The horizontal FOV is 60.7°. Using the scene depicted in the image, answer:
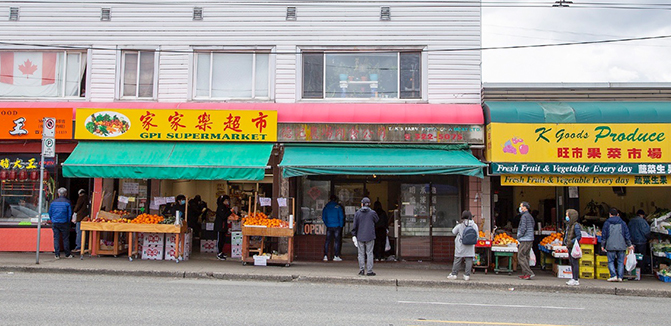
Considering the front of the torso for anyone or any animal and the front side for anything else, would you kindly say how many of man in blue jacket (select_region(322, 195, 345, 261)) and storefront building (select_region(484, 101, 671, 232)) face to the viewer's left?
0

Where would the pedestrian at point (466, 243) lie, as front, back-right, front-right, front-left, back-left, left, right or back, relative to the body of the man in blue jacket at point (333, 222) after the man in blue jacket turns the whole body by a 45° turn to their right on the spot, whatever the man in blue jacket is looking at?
right

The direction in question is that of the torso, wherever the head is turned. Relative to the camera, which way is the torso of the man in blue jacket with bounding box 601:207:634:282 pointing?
away from the camera

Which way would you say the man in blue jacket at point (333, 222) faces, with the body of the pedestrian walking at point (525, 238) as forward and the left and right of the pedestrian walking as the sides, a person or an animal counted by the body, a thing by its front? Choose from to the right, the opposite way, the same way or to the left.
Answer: to the right

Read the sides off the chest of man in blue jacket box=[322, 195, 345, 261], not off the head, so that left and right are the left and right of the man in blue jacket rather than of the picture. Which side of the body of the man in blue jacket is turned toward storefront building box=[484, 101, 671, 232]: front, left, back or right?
right

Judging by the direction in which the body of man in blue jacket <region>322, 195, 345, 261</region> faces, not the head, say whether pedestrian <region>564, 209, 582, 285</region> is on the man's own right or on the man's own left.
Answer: on the man's own right

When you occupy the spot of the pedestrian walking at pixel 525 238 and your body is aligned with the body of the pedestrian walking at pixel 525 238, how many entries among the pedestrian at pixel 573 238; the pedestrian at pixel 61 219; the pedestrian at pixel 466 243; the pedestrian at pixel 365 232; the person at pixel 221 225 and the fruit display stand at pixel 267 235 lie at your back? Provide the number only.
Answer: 1

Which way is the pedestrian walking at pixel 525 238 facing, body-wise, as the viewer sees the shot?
to the viewer's left

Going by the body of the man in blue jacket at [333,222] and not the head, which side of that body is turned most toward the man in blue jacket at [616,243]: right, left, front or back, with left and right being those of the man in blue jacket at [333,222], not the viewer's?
right

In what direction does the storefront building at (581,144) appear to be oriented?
toward the camera

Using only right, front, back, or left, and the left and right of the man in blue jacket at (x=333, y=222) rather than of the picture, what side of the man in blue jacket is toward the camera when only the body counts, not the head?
back
